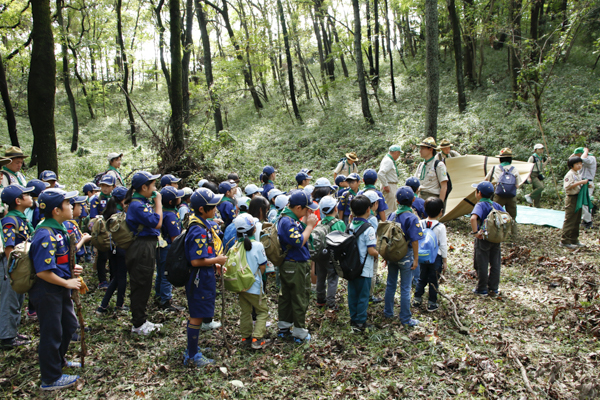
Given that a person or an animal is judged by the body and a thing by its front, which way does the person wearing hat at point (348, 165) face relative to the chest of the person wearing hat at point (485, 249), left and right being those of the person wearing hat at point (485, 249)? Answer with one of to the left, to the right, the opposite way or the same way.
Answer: the opposite way

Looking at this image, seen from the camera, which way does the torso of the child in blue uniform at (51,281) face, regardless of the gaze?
to the viewer's right

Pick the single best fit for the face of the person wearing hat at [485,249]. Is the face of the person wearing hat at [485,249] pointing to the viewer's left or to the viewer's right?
to the viewer's left

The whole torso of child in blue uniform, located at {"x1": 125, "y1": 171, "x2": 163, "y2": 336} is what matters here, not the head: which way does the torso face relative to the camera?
to the viewer's right

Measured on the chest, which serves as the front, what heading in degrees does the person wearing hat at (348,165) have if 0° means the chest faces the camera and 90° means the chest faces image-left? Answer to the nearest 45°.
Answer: approximately 315°

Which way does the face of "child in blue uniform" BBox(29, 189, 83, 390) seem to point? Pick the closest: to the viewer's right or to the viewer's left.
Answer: to the viewer's right

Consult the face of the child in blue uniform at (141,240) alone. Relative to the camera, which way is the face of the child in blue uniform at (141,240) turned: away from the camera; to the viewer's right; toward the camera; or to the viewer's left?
to the viewer's right

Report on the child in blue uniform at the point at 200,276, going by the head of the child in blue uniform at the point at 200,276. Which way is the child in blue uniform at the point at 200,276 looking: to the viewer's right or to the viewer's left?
to the viewer's right

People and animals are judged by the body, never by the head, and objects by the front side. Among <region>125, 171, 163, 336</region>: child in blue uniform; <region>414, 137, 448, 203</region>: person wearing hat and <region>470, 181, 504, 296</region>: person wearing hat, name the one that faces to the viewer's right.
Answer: the child in blue uniform

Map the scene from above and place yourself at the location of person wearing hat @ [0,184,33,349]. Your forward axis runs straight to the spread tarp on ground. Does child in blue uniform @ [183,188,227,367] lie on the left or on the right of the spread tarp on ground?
right
